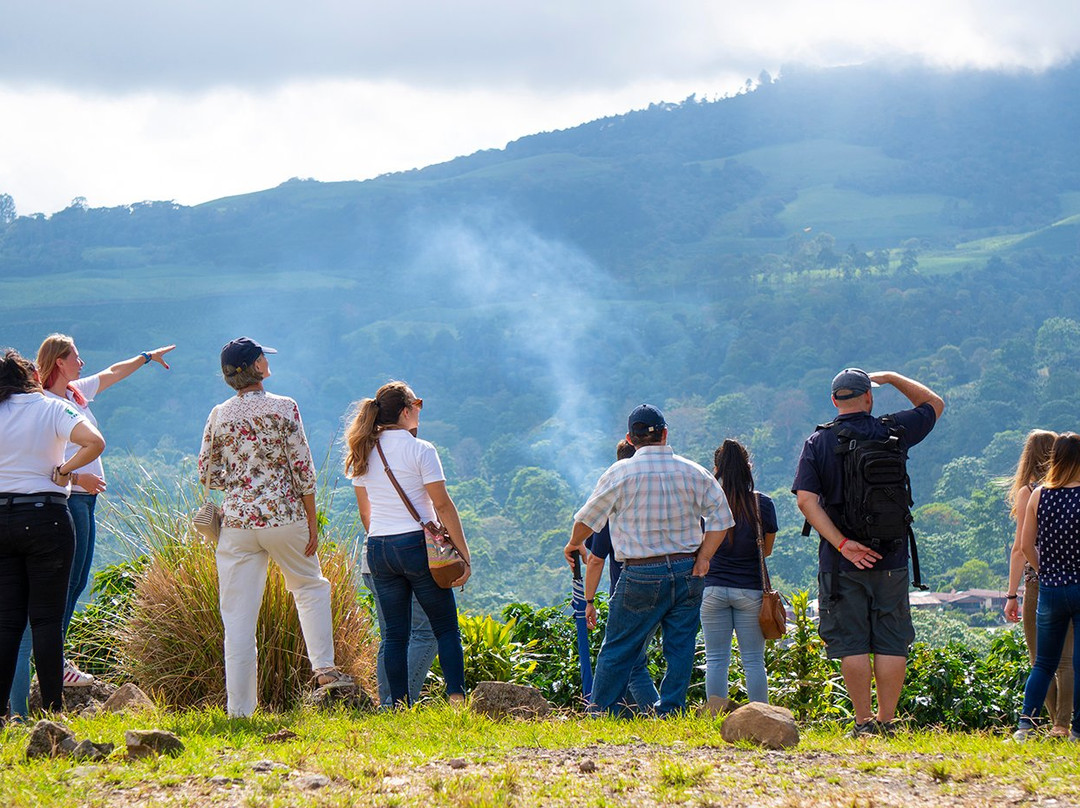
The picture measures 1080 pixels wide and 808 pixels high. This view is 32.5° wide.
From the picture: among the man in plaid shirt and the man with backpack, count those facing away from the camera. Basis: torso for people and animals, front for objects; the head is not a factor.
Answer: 2

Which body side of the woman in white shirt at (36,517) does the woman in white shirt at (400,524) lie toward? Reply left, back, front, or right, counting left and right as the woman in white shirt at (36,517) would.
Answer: right

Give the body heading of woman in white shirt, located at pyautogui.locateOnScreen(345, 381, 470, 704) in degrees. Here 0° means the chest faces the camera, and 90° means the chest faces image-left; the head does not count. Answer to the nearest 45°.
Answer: approximately 225°

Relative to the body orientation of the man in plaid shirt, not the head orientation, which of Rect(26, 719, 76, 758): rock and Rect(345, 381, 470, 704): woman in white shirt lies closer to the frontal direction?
the woman in white shirt

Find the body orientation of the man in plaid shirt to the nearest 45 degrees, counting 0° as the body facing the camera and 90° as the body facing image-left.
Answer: approximately 180°

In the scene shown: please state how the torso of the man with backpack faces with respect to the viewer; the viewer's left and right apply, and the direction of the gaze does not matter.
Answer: facing away from the viewer

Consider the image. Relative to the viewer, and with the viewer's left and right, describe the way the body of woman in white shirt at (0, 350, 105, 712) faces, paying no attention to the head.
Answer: facing away from the viewer

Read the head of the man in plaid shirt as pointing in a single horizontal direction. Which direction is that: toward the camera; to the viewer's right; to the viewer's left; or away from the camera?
away from the camera

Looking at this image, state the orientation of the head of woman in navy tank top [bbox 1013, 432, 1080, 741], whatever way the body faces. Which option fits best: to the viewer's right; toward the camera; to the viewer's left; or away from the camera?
away from the camera

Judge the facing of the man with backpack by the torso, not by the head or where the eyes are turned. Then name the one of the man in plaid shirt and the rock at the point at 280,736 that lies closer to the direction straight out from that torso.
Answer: the man in plaid shirt
